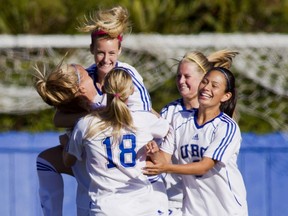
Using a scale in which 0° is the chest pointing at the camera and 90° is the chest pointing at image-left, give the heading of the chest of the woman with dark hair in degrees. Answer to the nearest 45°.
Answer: approximately 45°

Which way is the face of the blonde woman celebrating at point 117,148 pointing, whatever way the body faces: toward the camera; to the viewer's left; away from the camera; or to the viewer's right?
away from the camera

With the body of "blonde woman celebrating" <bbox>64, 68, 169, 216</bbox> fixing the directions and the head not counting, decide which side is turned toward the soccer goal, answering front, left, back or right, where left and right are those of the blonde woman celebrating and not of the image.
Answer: front

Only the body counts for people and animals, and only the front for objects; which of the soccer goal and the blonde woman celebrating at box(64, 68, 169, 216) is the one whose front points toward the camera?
the soccer goal

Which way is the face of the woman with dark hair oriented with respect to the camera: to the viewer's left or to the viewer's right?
to the viewer's left

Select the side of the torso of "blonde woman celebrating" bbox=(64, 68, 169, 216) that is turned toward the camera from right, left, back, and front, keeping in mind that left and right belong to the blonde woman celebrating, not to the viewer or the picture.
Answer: back

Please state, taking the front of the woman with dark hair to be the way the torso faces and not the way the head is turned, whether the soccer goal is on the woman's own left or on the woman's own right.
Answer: on the woman's own right

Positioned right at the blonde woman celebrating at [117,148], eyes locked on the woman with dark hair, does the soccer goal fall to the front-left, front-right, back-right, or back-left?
front-left

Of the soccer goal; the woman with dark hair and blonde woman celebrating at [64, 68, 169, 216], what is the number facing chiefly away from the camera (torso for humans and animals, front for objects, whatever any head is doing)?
1

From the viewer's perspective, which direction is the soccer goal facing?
toward the camera

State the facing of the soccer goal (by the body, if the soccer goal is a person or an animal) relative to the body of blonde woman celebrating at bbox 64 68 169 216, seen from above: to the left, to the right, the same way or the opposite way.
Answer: the opposite way

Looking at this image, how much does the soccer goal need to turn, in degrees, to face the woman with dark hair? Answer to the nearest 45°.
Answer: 0° — it already faces them

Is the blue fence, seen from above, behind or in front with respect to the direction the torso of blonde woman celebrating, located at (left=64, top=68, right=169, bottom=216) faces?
in front

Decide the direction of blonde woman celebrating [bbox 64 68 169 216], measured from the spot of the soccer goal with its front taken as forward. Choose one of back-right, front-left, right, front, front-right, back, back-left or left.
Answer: front
